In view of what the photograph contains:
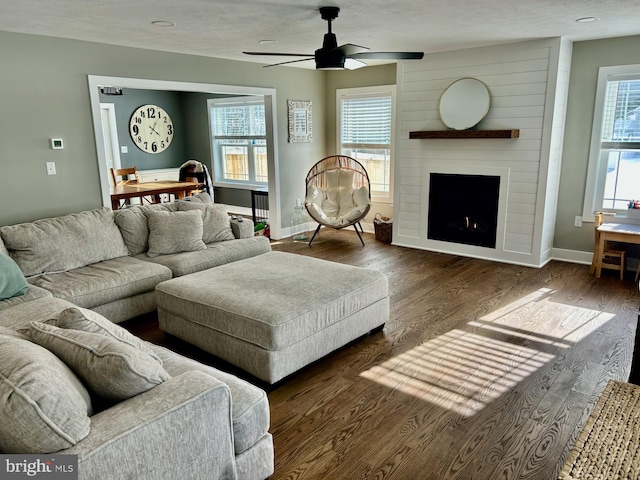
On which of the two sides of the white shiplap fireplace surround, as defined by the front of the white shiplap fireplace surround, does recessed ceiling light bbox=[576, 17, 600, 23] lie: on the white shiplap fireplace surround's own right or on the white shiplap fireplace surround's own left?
on the white shiplap fireplace surround's own left

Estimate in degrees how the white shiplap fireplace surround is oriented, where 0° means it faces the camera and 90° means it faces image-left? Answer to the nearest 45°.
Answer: approximately 45°

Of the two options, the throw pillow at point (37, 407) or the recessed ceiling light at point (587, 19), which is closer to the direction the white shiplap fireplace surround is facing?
the throw pillow

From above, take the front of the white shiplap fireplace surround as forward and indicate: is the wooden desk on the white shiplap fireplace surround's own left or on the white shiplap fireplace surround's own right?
on the white shiplap fireplace surround's own left

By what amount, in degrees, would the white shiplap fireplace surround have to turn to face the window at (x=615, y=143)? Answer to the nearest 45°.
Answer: approximately 135° to its left

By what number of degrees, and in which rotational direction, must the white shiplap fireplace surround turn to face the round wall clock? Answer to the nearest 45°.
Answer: approximately 45° to its right
